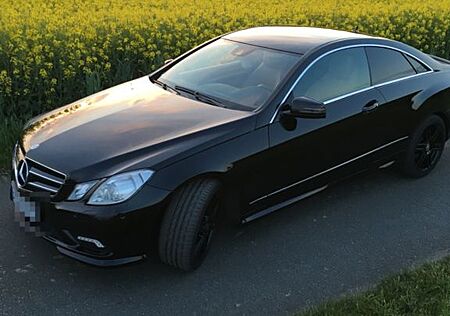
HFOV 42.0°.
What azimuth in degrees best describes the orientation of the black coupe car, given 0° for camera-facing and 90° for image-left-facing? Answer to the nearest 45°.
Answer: approximately 45°
